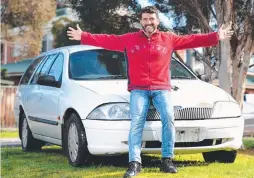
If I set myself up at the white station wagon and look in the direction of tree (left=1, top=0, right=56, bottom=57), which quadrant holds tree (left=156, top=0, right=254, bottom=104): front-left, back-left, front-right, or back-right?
front-right

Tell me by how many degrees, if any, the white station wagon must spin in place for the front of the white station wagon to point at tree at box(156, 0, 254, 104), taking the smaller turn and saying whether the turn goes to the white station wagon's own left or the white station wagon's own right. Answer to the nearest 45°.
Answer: approximately 90° to the white station wagon's own left

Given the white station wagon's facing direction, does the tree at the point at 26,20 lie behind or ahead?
behind

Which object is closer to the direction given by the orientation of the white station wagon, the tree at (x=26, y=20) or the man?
the man

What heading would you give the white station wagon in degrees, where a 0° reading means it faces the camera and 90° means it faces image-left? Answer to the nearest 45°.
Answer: approximately 315°

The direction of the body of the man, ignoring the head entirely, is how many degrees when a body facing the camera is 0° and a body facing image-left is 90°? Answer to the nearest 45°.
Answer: approximately 0°

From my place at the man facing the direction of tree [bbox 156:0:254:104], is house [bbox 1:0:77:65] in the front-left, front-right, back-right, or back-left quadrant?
front-left

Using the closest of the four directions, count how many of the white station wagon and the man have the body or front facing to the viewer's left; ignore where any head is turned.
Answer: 0

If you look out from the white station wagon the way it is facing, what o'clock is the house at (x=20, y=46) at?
The house is roughly at 7 o'clock from the white station wagon.
